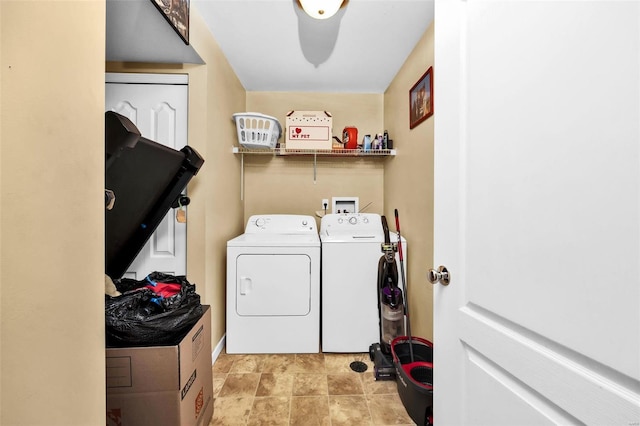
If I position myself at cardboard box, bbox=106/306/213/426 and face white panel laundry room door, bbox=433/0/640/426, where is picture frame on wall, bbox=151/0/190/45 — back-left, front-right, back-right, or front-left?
back-left

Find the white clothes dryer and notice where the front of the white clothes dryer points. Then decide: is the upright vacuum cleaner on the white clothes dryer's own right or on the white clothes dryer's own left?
on the white clothes dryer's own left

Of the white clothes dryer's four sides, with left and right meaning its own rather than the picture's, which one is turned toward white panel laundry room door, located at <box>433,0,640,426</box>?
front

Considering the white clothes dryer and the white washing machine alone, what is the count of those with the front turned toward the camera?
2

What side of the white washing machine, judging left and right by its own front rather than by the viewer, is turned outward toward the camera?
front

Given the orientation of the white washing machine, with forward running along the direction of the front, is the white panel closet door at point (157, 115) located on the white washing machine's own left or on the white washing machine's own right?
on the white washing machine's own right

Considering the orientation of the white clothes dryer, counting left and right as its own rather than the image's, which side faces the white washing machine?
left

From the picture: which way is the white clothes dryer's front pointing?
toward the camera
